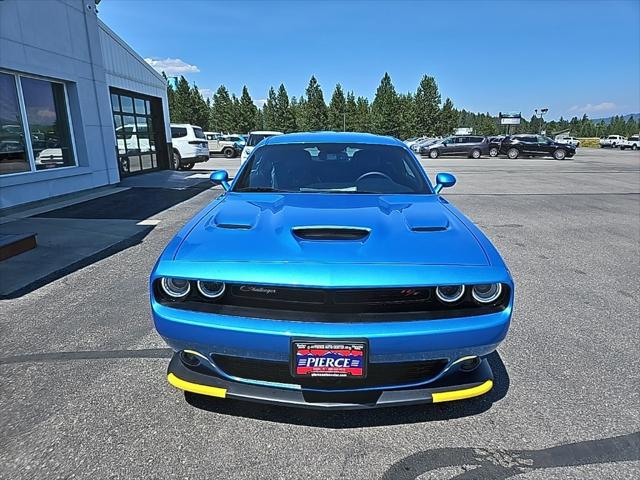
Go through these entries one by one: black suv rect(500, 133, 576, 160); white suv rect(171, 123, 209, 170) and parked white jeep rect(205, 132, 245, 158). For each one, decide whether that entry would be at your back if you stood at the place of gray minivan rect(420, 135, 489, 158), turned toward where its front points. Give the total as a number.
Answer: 1

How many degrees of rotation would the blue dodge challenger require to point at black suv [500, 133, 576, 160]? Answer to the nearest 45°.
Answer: approximately 135° to its left

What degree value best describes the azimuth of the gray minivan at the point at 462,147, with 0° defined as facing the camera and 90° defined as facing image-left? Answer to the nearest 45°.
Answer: approximately 90°

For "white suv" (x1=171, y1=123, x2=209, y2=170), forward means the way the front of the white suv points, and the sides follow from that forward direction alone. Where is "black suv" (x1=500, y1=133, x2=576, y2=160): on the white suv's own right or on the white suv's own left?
on the white suv's own right

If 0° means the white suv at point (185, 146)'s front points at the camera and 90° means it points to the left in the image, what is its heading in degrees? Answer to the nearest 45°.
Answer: approximately 135°

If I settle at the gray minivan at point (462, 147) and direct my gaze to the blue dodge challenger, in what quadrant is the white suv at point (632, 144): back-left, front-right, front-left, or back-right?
back-left

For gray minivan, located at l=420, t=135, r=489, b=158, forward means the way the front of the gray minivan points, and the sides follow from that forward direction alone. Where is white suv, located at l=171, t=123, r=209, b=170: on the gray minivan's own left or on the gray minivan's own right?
on the gray minivan's own left

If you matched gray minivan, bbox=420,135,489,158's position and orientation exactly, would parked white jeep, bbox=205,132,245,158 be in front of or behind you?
in front

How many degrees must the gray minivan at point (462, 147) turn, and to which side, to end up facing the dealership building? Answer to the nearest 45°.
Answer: approximately 90° to its left

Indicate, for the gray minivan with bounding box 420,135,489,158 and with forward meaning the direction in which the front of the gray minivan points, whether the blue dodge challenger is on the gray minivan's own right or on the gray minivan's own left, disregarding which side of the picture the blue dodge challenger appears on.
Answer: on the gray minivan's own left

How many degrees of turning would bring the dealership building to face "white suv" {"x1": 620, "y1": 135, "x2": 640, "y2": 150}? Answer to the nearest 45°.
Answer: approximately 45° to its left

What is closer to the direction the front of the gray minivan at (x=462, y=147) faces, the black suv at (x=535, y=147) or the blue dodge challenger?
the blue dodge challenger
